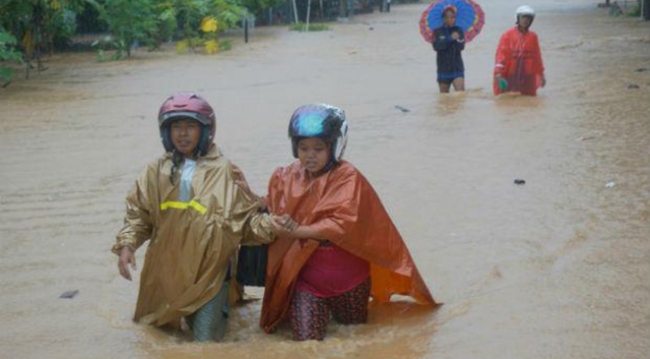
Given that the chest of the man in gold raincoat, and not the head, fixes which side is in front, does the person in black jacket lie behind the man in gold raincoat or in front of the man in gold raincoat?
behind

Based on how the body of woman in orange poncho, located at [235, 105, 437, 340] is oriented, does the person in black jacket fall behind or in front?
behind

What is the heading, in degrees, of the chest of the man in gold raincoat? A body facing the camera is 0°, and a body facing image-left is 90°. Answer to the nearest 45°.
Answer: approximately 0°

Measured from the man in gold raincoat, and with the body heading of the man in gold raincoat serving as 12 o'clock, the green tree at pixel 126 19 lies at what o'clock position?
The green tree is roughly at 6 o'clock from the man in gold raincoat.

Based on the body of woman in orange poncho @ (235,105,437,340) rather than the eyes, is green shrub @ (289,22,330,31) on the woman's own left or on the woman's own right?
on the woman's own right

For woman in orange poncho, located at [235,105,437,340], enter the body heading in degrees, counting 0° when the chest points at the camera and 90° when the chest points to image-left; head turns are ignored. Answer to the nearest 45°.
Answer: approximately 45°
